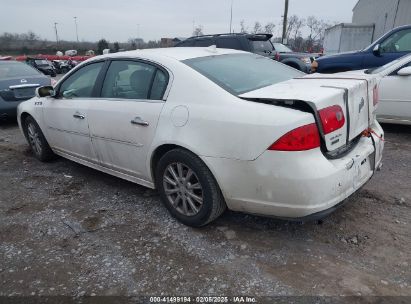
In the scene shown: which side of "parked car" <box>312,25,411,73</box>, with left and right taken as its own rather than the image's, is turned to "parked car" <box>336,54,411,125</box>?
left

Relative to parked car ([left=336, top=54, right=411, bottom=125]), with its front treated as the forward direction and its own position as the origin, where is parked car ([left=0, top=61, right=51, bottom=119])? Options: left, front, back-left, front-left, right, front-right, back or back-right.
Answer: front

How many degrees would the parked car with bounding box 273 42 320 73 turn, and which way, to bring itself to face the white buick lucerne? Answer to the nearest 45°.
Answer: approximately 45° to its right

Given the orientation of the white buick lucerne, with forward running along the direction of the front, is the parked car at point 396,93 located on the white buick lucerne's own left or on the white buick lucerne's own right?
on the white buick lucerne's own right

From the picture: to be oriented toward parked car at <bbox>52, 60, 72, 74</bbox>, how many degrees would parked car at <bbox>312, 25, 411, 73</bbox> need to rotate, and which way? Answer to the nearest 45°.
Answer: approximately 45° to its right

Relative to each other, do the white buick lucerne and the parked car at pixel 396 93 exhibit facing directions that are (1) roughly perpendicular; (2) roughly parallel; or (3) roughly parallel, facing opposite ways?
roughly parallel

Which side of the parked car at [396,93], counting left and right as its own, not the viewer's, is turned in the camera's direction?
left

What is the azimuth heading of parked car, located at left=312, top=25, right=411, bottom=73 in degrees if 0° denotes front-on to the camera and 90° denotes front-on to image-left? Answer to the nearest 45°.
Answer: approximately 90°

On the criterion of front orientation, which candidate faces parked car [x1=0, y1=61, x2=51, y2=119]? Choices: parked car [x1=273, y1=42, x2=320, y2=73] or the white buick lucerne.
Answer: the white buick lucerne

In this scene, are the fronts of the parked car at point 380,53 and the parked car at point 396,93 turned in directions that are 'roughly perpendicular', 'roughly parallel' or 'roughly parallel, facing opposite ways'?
roughly parallel

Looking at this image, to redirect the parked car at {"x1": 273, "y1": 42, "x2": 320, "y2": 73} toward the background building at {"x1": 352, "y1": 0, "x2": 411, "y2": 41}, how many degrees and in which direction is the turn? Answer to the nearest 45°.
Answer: approximately 135° to its left

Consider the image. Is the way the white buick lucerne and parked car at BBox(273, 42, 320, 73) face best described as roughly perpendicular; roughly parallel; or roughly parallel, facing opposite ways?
roughly parallel, facing opposite ways

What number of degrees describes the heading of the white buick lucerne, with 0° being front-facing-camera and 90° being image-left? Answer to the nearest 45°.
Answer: approximately 135°
